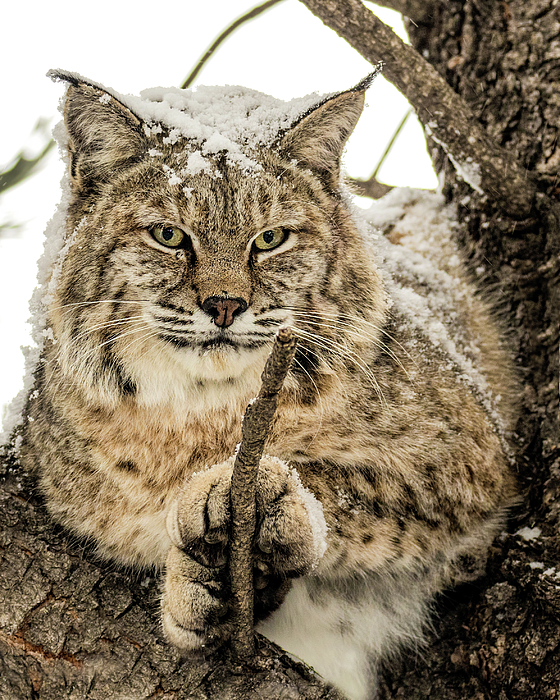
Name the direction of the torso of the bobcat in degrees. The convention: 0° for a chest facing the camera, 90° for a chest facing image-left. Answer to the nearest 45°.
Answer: approximately 45°
